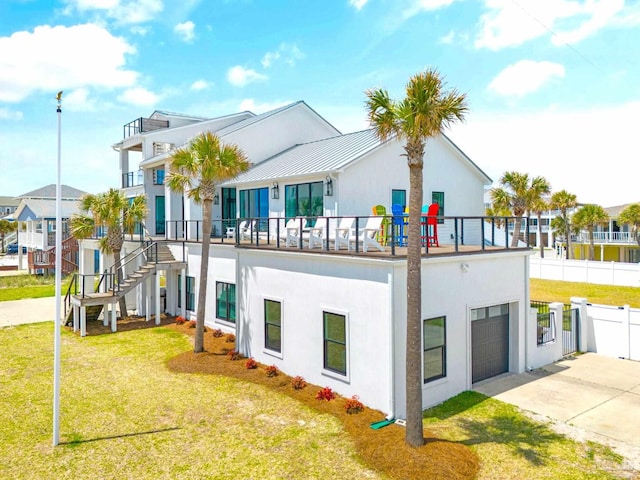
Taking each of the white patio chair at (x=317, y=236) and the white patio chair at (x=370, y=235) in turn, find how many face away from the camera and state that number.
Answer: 0

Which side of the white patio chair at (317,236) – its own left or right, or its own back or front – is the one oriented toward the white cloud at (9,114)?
right

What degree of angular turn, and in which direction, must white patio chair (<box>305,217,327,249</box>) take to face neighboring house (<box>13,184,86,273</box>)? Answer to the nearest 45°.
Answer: approximately 90° to its right

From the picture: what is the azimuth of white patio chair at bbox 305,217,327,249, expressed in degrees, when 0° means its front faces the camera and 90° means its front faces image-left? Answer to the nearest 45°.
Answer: approximately 45°

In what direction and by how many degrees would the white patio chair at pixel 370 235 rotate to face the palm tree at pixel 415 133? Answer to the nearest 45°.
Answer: approximately 45° to its left

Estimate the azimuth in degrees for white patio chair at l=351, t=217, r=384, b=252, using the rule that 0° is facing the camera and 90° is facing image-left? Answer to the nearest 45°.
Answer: approximately 45°
